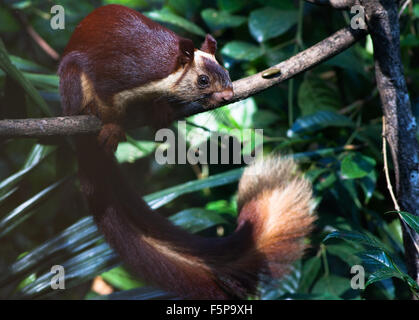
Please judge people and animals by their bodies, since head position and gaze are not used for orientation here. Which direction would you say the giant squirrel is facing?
to the viewer's right
